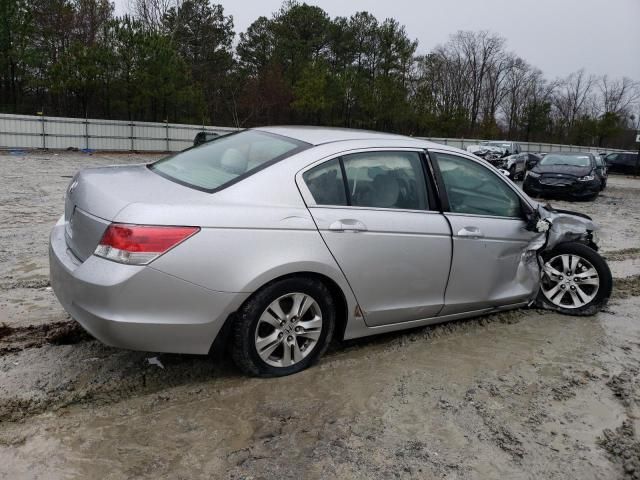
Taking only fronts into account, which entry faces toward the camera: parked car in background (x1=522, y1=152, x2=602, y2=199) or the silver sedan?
the parked car in background

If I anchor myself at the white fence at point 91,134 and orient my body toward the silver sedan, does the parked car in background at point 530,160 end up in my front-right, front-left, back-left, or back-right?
front-left

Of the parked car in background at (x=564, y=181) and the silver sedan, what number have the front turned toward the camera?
1

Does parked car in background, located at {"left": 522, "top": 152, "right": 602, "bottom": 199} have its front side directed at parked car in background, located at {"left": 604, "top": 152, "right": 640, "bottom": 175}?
no

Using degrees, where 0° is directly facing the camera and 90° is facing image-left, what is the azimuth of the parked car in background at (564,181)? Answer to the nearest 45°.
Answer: approximately 0°

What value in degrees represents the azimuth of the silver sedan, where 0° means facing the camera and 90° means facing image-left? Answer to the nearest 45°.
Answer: approximately 225°

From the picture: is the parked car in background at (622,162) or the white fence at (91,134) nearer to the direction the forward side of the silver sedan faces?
the parked car in background

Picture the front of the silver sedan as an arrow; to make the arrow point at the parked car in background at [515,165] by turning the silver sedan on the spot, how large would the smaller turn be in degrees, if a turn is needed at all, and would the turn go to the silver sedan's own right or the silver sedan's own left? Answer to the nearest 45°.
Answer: approximately 45° to the silver sedan's own left

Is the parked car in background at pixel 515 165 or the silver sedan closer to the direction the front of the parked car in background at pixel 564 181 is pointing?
the silver sedan

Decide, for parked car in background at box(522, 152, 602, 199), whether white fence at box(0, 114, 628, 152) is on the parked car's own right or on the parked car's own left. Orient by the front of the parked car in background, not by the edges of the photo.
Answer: on the parked car's own right

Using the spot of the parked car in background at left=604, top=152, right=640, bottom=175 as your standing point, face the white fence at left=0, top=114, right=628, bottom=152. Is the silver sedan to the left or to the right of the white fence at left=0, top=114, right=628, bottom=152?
left

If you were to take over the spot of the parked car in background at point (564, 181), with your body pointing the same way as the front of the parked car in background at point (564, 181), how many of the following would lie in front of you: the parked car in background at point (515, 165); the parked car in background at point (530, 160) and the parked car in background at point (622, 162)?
0

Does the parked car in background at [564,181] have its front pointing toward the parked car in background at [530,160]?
no

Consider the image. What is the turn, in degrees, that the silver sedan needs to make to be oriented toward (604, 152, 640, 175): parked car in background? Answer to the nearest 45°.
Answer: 0° — it already faces it
